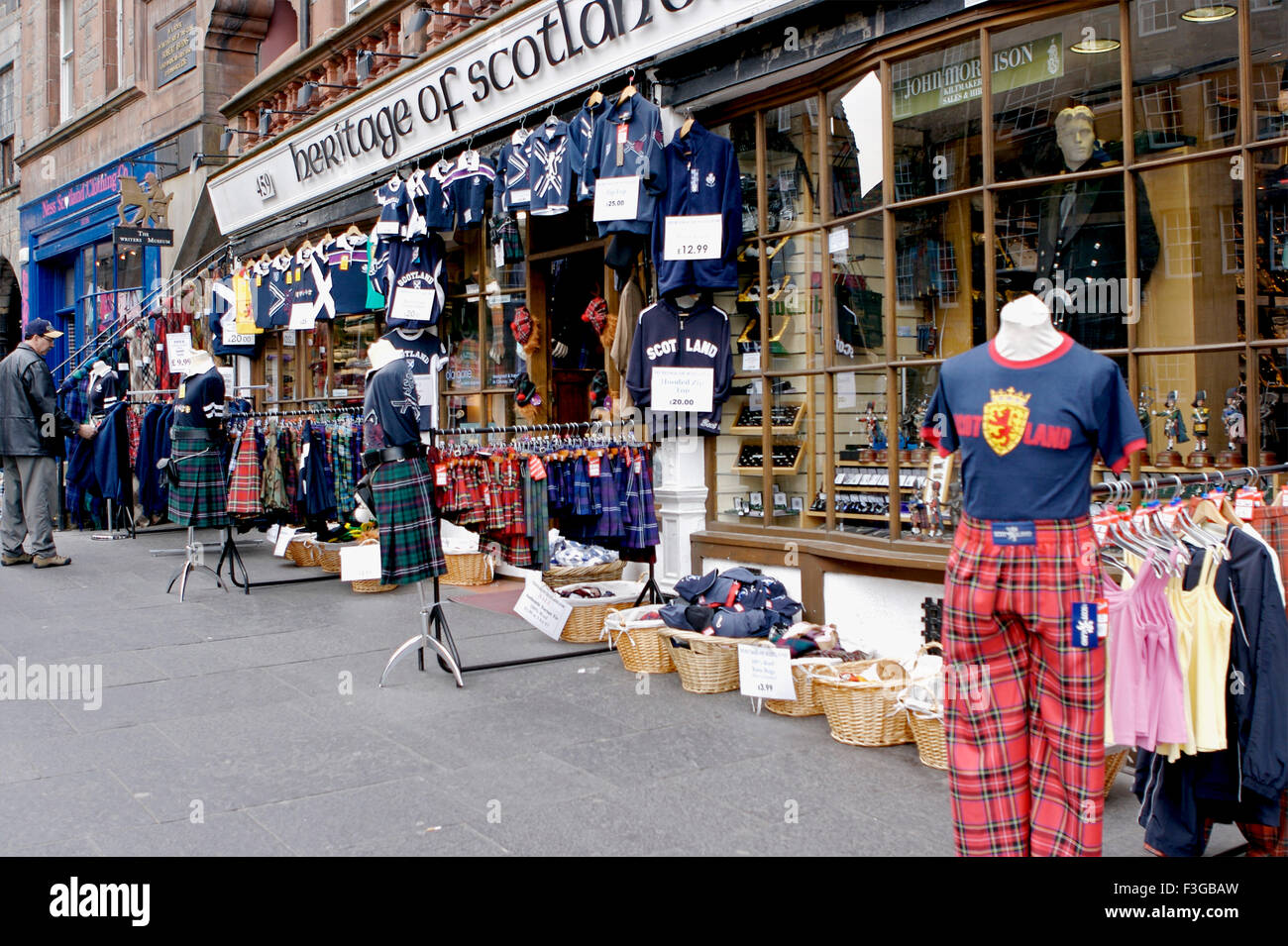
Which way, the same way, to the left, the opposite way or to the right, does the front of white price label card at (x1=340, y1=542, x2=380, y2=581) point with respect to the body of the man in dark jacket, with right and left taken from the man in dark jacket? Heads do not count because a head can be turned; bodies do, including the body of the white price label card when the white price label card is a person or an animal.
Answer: to the right

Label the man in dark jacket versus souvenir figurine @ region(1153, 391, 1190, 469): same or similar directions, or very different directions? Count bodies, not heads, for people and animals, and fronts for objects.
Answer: very different directions

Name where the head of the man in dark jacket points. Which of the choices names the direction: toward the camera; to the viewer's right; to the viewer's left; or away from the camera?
to the viewer's right

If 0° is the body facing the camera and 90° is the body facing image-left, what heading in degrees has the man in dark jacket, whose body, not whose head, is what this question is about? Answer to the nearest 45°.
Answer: approximately 270°

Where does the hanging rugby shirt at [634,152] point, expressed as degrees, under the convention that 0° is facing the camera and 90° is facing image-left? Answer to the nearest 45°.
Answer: approximately 45°

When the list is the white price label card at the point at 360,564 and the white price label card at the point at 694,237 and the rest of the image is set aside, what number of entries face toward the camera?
2
